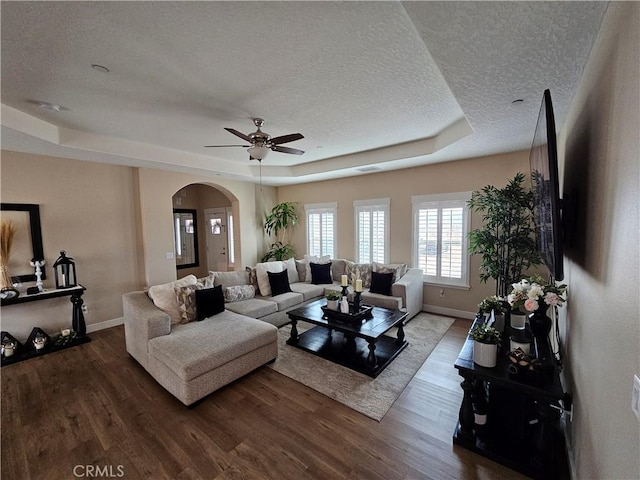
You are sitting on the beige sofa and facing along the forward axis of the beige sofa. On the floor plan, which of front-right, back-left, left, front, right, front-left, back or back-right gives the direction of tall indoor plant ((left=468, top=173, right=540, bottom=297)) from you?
front-left

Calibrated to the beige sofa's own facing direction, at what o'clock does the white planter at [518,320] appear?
The white planter is roughly at 11 o'clock from the beige sofa.

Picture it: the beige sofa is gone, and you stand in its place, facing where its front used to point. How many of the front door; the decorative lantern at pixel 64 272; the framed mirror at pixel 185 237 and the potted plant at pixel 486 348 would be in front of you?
1

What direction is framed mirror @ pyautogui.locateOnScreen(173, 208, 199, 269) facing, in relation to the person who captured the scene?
facing the viewer and to the right of the viewer

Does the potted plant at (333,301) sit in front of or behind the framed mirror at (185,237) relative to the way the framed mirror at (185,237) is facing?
in front

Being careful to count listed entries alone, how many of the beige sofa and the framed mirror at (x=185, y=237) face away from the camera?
0

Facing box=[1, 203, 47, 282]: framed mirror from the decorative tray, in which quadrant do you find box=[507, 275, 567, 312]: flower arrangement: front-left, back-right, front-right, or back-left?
back-left

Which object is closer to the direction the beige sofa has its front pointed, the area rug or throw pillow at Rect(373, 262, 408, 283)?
the area rug
